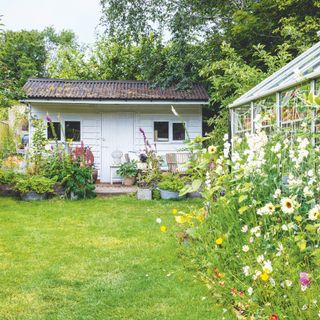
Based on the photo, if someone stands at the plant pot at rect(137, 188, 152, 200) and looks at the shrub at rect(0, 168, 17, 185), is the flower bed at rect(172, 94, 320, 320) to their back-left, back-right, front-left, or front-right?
back-left

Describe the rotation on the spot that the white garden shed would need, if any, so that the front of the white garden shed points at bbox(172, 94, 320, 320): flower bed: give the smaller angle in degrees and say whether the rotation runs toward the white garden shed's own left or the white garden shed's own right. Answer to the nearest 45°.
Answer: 0° — it already faces it

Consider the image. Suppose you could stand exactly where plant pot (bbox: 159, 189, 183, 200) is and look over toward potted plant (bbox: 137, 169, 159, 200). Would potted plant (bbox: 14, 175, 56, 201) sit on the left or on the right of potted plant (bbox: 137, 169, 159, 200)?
left

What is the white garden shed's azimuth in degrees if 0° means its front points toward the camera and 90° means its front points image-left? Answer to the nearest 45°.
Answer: approximately 0°

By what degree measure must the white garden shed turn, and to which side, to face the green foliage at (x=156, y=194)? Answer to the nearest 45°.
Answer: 0° — it already faces it
